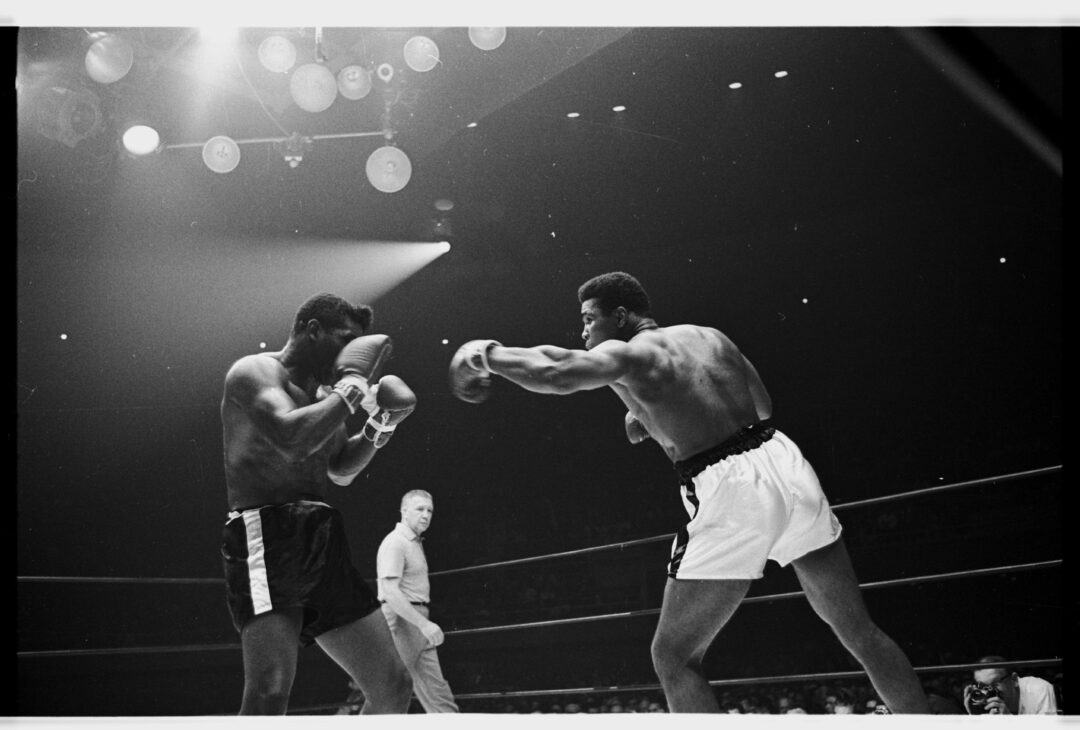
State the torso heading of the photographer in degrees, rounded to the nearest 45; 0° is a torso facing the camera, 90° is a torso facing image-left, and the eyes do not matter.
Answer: approximately 45°

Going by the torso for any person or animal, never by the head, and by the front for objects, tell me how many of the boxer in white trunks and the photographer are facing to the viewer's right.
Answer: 0

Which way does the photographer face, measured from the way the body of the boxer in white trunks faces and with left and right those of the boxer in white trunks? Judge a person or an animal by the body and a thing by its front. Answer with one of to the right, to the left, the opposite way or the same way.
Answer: to the left

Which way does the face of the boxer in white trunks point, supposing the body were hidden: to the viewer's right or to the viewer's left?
to the viewer's left

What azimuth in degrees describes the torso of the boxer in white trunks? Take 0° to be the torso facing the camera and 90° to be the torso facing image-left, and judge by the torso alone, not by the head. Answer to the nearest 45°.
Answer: approximately 135°
